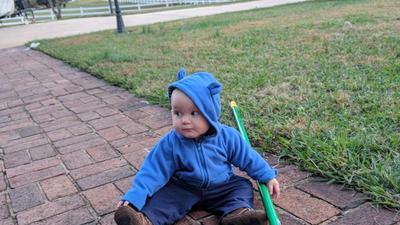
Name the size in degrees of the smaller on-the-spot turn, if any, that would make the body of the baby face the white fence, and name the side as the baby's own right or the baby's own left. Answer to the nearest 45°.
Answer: approximately 180°

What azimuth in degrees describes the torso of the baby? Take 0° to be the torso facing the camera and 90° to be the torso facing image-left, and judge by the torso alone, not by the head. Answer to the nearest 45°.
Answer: approximately 0°
